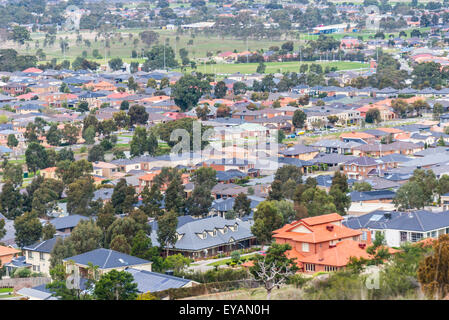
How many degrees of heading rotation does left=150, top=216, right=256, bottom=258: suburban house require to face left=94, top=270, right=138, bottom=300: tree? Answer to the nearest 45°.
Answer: approximately 45° to its right

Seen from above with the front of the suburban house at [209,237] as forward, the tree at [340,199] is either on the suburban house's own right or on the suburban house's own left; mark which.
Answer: on the suburban house's own left

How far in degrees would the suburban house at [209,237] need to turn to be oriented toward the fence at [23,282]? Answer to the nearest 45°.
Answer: approximately 90° to its right

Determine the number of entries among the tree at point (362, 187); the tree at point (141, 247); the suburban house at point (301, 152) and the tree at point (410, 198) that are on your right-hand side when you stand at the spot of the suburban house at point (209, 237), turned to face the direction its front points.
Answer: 1

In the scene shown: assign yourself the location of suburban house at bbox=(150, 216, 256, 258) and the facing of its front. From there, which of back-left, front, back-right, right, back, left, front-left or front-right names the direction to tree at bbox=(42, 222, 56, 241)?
back-right

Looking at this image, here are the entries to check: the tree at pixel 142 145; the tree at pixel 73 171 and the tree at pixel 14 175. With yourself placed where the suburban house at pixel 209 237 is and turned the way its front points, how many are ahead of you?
0

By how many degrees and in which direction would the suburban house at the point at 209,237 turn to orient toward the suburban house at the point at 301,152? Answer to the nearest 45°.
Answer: approximately 135° to its left

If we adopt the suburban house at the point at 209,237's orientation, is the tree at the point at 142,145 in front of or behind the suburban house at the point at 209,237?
behind

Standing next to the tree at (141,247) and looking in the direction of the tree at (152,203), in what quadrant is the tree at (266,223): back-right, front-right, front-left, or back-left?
front-right

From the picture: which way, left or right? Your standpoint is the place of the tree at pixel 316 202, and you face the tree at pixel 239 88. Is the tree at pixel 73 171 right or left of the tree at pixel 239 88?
left

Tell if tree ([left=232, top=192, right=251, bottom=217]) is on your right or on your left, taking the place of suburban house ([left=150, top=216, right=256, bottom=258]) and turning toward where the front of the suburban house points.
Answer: on your left

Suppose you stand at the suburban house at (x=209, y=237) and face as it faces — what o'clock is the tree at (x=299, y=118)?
The tree is roughly at 8 o'clock from the suburban house.
